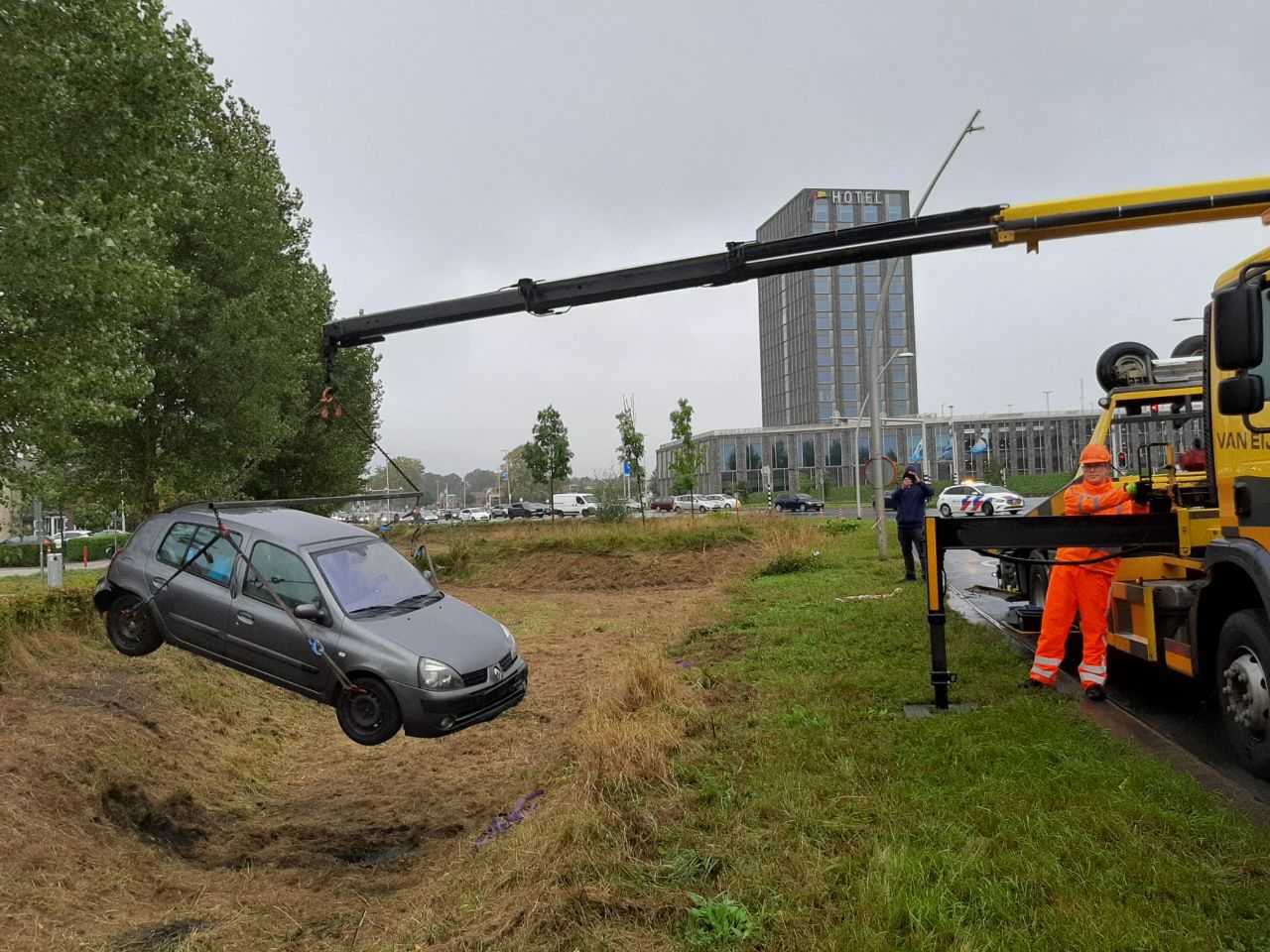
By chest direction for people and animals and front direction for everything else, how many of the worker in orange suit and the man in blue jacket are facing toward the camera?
2

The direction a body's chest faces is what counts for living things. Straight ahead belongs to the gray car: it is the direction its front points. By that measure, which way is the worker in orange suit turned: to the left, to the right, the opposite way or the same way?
to the right

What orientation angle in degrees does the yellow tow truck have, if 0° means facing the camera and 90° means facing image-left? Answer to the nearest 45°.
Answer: approximately 315°

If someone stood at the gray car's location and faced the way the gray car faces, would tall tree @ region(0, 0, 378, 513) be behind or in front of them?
behind

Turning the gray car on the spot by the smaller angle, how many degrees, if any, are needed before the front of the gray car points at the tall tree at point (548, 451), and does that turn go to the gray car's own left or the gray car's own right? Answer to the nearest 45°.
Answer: approximately 135° to the gray car's own left

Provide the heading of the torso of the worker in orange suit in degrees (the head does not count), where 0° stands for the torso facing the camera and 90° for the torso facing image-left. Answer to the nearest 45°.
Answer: approximately 0°

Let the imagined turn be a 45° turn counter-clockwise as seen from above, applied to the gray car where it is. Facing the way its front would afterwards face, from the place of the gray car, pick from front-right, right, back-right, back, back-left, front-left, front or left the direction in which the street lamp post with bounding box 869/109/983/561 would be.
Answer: front-left

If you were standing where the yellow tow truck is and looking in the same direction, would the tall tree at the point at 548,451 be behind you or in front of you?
behind
